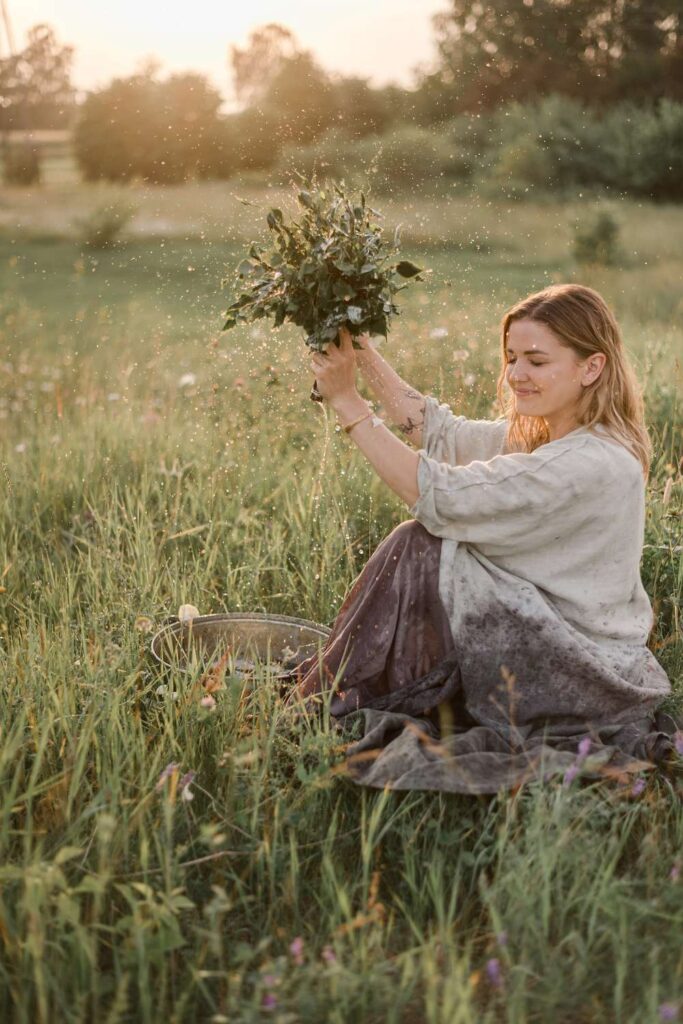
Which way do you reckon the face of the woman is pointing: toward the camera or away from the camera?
toward the camera

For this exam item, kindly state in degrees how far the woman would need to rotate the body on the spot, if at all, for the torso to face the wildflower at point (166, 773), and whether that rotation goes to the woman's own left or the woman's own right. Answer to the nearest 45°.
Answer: approximately 45° to the woman's own left

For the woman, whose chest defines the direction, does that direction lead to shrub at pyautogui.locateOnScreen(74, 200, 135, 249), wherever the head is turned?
no

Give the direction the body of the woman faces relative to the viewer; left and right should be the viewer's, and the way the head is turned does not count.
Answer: facing to the left of the viewer

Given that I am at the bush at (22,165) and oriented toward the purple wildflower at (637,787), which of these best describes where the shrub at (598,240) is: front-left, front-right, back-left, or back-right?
front-left

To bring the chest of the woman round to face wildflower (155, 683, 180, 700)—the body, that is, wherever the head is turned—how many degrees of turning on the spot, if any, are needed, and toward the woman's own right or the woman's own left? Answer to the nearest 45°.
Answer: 0° — they already face it

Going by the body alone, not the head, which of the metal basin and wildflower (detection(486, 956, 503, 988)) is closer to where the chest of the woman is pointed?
the metal basin
